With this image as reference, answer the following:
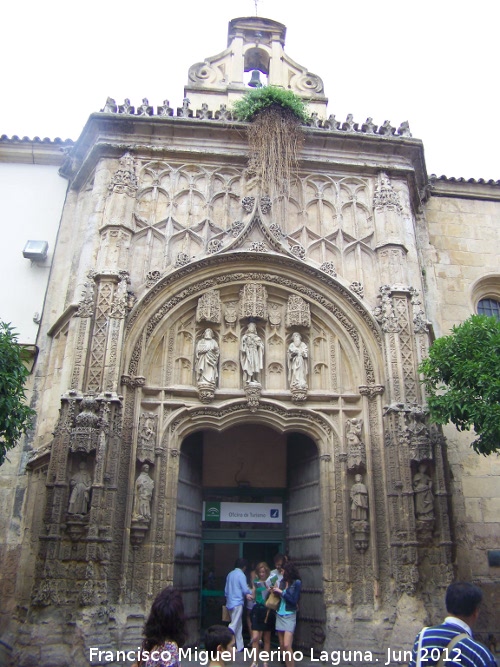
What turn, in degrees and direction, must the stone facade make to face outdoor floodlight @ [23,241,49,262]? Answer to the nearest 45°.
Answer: approximately 90° to its right

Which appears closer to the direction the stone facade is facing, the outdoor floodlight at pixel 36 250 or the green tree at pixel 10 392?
the green tree

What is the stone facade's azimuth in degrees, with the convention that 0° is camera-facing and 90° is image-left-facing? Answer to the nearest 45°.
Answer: approximately 0°

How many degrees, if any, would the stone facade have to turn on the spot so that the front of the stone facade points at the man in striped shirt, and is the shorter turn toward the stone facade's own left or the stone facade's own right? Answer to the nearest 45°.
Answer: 0° — it already faces them

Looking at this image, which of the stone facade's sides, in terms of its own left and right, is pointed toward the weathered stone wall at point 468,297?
left

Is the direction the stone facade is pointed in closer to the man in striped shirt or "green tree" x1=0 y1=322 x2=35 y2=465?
the man in striped shirt

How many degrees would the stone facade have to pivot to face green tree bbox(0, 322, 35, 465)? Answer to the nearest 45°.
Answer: approximately 45° to its right

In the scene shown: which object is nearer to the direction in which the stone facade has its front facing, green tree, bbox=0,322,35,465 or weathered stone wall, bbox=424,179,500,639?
the green tree
